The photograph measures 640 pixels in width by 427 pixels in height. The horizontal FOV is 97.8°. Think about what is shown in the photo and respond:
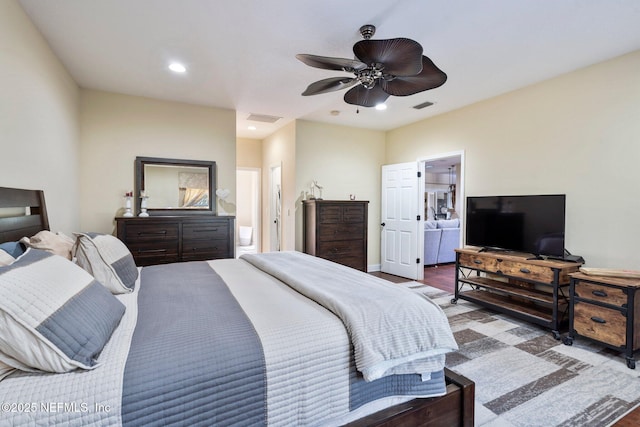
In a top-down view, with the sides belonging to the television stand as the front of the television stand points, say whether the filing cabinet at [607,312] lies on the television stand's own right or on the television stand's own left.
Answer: on the television stand's own left

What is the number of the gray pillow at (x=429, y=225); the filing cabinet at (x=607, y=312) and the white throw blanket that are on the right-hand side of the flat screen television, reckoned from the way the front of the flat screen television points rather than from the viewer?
1

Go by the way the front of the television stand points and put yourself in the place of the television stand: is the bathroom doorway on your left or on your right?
on your right

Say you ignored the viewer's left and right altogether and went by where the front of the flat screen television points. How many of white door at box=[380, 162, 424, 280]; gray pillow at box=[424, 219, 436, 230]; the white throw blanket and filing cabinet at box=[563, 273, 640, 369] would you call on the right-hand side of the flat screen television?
2

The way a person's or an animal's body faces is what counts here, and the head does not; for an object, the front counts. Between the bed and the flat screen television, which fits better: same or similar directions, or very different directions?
very different directions

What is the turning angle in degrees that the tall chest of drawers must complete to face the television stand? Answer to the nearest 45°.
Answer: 0° — it already faces it

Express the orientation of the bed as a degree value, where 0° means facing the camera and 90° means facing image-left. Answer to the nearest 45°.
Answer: approximately 270°

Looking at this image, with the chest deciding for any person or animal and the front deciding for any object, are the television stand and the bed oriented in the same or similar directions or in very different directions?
very different directions

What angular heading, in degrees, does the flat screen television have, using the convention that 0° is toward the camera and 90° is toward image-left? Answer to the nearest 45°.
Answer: approximately 45°

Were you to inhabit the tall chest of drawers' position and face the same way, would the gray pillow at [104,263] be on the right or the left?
on its right
